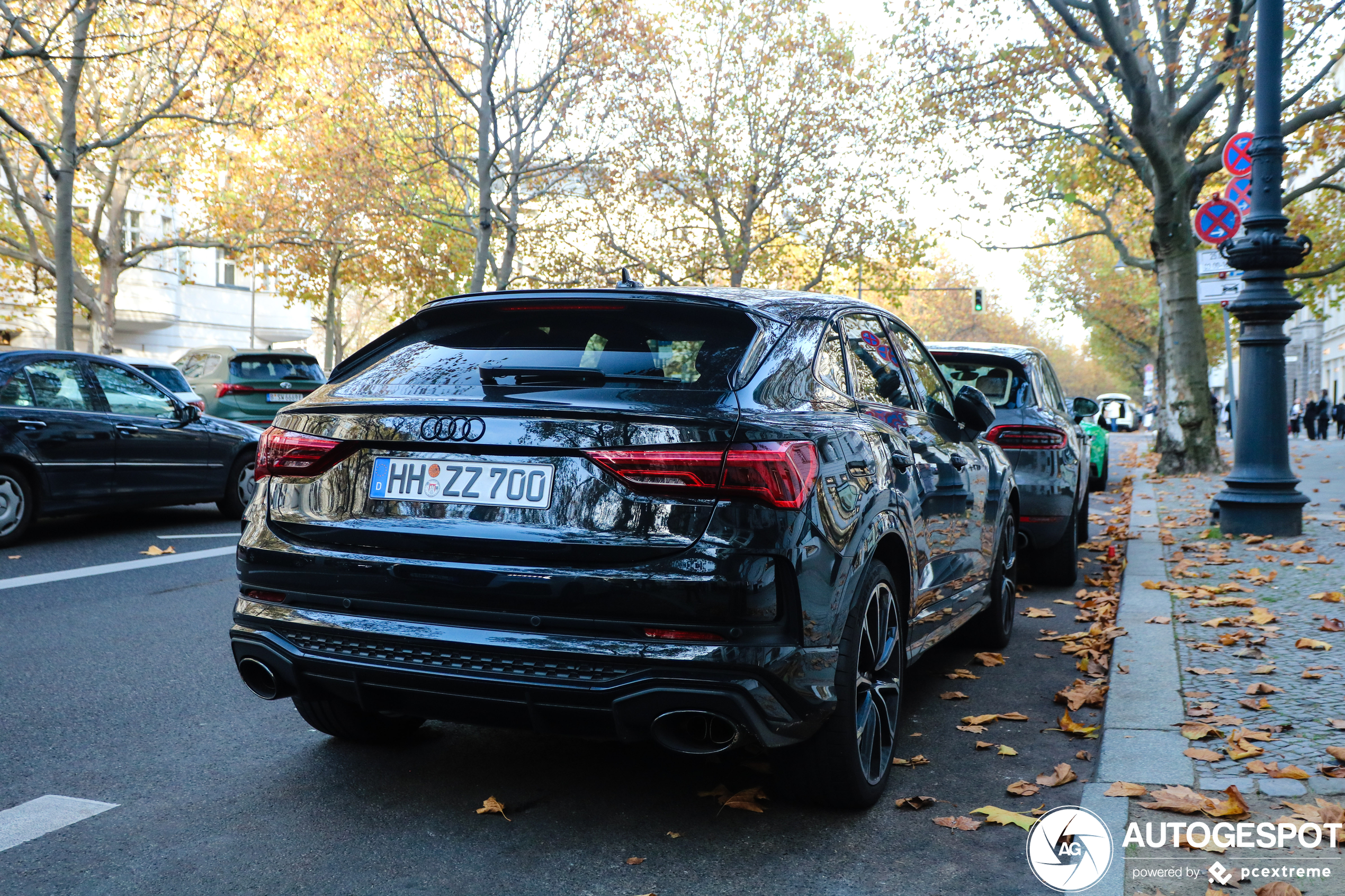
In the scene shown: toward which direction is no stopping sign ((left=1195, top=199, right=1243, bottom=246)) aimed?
toward the camera

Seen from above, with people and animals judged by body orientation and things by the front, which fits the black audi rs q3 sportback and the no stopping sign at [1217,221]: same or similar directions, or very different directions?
very different directions

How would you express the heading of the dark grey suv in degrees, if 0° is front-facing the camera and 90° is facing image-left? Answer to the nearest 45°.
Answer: approximately 180°

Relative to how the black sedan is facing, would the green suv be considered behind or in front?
in front

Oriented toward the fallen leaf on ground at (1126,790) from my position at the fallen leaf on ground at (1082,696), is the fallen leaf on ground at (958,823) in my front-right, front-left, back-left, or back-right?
front-right

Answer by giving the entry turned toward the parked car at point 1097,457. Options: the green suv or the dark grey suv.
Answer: the dark grey suv

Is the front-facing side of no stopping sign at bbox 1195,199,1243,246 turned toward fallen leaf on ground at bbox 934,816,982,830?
yes

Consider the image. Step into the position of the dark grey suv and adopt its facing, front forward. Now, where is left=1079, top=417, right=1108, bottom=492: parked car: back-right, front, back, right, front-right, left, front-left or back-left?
front

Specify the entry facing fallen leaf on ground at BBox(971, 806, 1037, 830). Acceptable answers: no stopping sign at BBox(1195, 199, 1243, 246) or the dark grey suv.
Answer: the no stopping sign

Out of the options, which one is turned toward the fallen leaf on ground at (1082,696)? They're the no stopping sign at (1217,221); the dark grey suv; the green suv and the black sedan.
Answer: the no stopping sign

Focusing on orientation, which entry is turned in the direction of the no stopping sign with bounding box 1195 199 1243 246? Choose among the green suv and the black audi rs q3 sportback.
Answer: the black audi rs q3 sportback

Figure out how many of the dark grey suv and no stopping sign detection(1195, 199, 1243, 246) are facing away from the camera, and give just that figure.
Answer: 1

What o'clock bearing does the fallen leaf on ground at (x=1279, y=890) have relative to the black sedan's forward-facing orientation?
The fallen leaf on ground is roughly at 4 o'clock from the black sedan.
